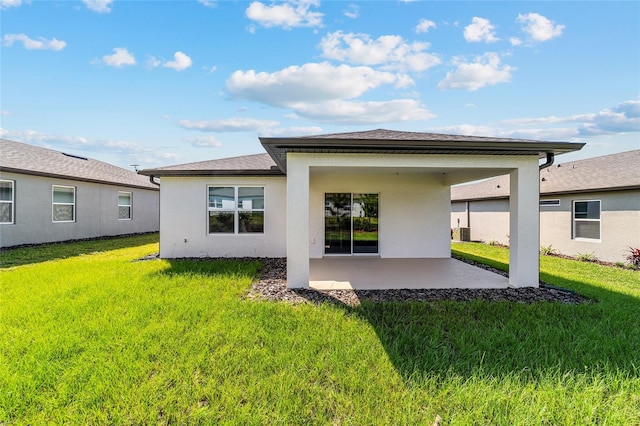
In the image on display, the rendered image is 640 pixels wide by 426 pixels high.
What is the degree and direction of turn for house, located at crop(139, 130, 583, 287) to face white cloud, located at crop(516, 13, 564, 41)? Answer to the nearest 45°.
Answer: approximately 90° to its right

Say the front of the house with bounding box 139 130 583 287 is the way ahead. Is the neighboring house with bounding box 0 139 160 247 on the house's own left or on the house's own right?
on the house's own left

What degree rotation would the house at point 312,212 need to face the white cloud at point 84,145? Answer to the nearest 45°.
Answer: approximately 45° to its left

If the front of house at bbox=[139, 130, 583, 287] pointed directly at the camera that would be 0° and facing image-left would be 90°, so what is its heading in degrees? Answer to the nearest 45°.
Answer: approximately 180°

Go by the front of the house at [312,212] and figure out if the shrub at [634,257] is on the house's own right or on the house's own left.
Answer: on the house's own right

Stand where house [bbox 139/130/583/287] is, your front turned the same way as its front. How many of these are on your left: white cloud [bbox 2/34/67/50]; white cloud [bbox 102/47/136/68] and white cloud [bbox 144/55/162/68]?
3

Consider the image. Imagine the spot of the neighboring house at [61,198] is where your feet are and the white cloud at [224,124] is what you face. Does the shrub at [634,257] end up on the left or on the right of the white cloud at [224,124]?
right

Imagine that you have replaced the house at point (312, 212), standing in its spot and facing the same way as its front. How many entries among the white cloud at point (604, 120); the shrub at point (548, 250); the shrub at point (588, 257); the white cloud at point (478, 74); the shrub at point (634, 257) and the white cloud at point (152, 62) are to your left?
1
